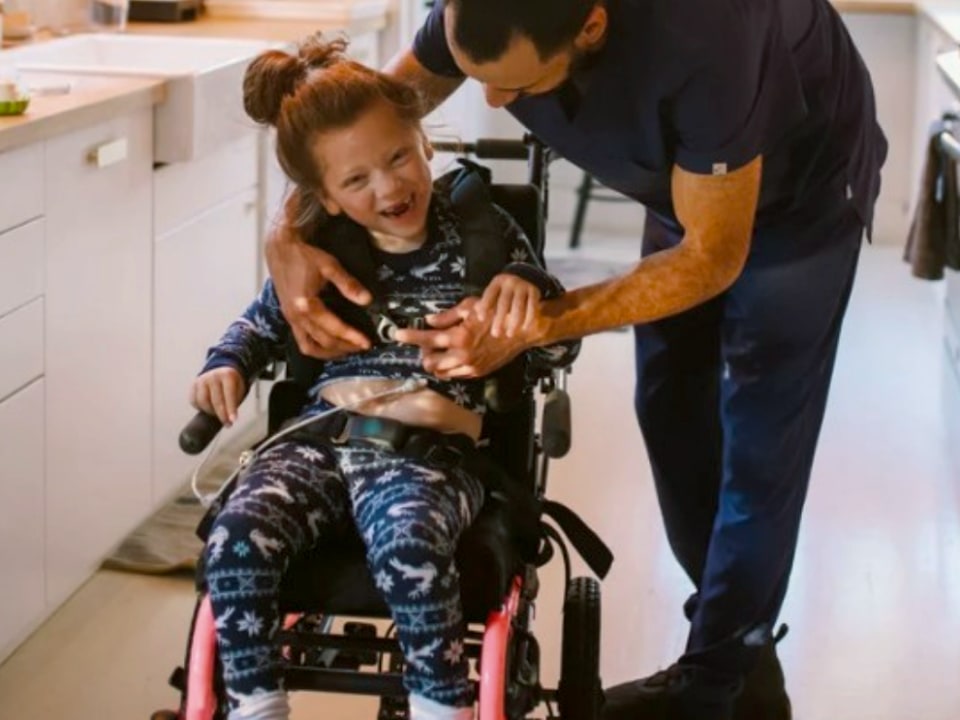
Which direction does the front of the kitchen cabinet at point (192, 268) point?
to the viewer's right

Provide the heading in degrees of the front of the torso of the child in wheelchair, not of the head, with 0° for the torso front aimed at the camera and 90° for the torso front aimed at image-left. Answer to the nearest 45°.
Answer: approximately 0°

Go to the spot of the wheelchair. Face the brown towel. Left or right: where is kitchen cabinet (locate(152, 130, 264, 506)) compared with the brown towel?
left

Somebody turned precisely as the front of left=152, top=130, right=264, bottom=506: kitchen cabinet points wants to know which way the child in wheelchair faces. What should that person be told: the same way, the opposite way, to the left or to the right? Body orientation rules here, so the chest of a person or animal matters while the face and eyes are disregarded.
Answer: to the right

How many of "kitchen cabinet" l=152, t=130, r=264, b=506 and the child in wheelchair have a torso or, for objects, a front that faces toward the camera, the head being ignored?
1

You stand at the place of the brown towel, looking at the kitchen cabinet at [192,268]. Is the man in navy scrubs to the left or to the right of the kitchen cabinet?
left

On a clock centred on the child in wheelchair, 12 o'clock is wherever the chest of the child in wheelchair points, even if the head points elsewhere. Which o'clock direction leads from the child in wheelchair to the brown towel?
The brown towel is roughly at 7 o'clock from the child in wheelchair.

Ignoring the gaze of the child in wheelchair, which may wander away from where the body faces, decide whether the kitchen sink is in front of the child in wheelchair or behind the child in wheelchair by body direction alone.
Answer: behind
